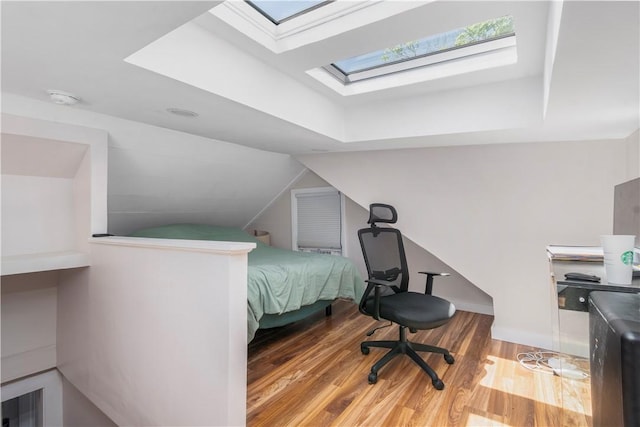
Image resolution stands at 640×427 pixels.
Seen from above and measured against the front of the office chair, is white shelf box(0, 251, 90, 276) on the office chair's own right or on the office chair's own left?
on the office chair's own right

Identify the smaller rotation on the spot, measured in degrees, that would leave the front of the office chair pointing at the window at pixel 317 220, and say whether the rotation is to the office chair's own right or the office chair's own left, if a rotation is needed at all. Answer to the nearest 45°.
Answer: approximately 180°

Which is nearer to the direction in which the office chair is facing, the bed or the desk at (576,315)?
the desk

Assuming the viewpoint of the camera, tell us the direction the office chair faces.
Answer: facing the viewer and to the right of the viewer

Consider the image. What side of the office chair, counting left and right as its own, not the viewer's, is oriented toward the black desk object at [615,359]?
front

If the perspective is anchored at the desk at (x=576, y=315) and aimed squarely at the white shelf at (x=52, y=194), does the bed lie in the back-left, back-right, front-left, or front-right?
front-right

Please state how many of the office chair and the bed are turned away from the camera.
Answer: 0
